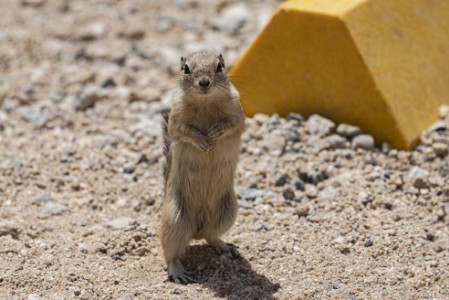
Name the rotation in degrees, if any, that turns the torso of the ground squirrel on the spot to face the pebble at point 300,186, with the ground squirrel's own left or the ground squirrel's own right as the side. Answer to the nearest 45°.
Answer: approximately 135° to the ground squirrel's own left

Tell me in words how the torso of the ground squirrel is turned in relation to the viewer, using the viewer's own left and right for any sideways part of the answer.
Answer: facing the viewer

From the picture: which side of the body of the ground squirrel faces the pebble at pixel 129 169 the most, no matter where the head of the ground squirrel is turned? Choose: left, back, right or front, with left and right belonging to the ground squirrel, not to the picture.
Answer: back

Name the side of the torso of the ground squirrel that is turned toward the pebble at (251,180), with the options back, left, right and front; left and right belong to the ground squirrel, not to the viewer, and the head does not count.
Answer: back

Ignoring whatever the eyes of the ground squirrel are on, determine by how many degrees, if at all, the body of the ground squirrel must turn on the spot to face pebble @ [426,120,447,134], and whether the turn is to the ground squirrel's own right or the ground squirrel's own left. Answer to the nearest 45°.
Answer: approximately 135° to the ground squirrel's own left

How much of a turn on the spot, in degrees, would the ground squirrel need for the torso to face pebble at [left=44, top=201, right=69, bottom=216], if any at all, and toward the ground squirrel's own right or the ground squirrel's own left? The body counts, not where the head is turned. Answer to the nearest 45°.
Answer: approximately 135° to the ground squirrel's own right

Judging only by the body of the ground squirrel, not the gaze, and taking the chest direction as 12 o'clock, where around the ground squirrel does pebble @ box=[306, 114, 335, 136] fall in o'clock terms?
The pebble is roughly at 7 o'clock from the ground squirrel.

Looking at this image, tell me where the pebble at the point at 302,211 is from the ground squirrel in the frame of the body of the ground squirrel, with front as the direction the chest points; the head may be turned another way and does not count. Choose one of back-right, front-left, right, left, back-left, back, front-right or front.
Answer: back-left

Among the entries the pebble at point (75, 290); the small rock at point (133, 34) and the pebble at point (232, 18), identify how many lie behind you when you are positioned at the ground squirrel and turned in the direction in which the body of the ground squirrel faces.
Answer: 2

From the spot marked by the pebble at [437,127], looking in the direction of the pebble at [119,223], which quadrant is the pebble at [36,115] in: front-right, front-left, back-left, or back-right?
front-right

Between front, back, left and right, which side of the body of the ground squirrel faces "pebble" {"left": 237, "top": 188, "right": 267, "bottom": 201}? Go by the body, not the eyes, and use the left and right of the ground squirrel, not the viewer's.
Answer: back

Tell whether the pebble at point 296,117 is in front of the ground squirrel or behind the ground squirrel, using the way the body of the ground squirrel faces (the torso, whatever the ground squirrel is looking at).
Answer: behind

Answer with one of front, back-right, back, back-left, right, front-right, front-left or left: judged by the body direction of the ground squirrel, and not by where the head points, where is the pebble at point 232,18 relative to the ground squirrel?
back

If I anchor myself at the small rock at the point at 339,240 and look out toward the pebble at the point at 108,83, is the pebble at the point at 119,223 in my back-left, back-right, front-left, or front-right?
front-left

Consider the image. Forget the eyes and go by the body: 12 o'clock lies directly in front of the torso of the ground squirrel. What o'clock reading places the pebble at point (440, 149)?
The pebble is roughly at 8 o'clock from the ground squirrel.
